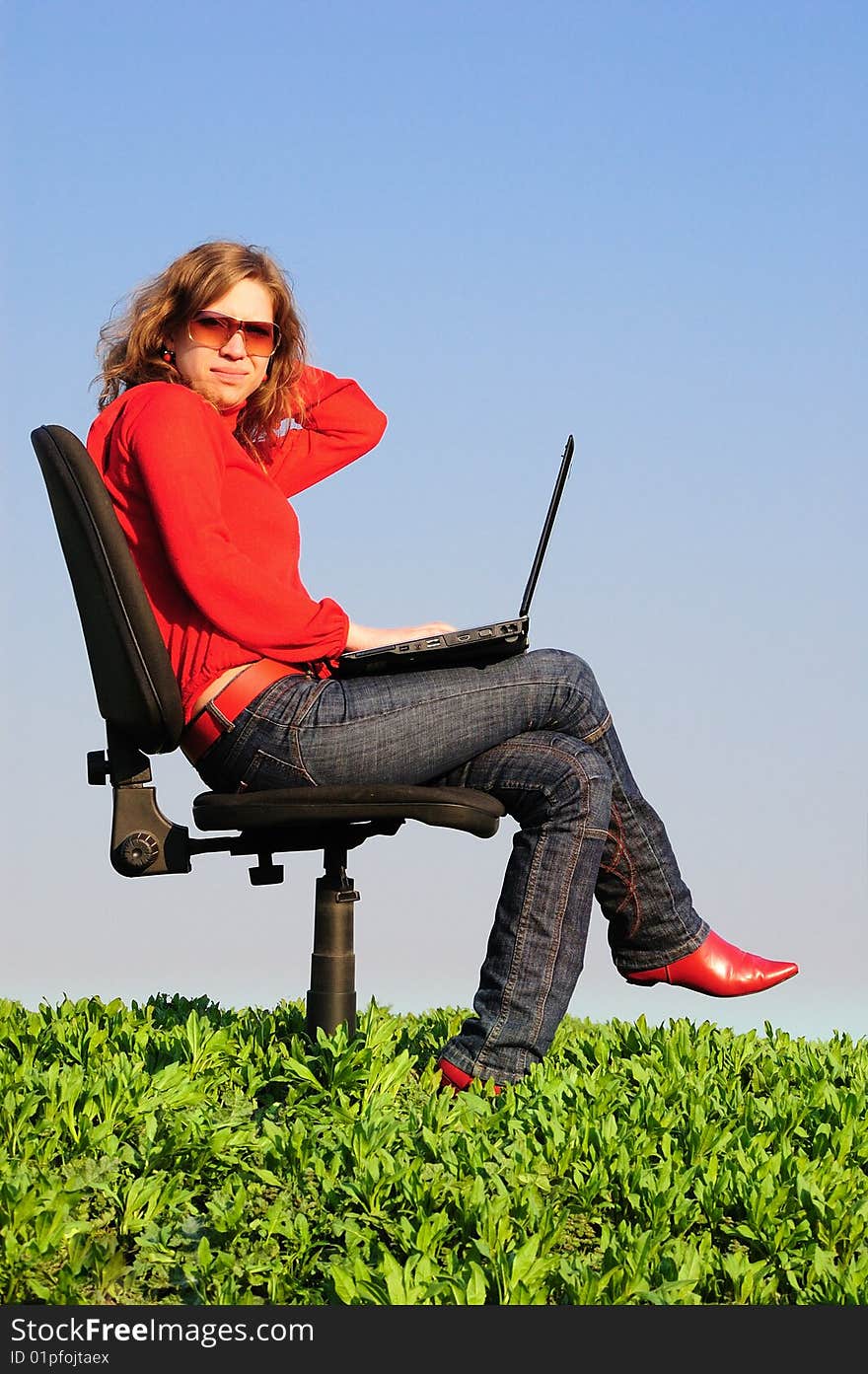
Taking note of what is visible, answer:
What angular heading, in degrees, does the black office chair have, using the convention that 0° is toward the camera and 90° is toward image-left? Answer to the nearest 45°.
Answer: approximately 270°

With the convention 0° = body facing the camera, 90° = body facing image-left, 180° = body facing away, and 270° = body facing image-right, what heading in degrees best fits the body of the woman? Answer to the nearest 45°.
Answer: approximately 270°
